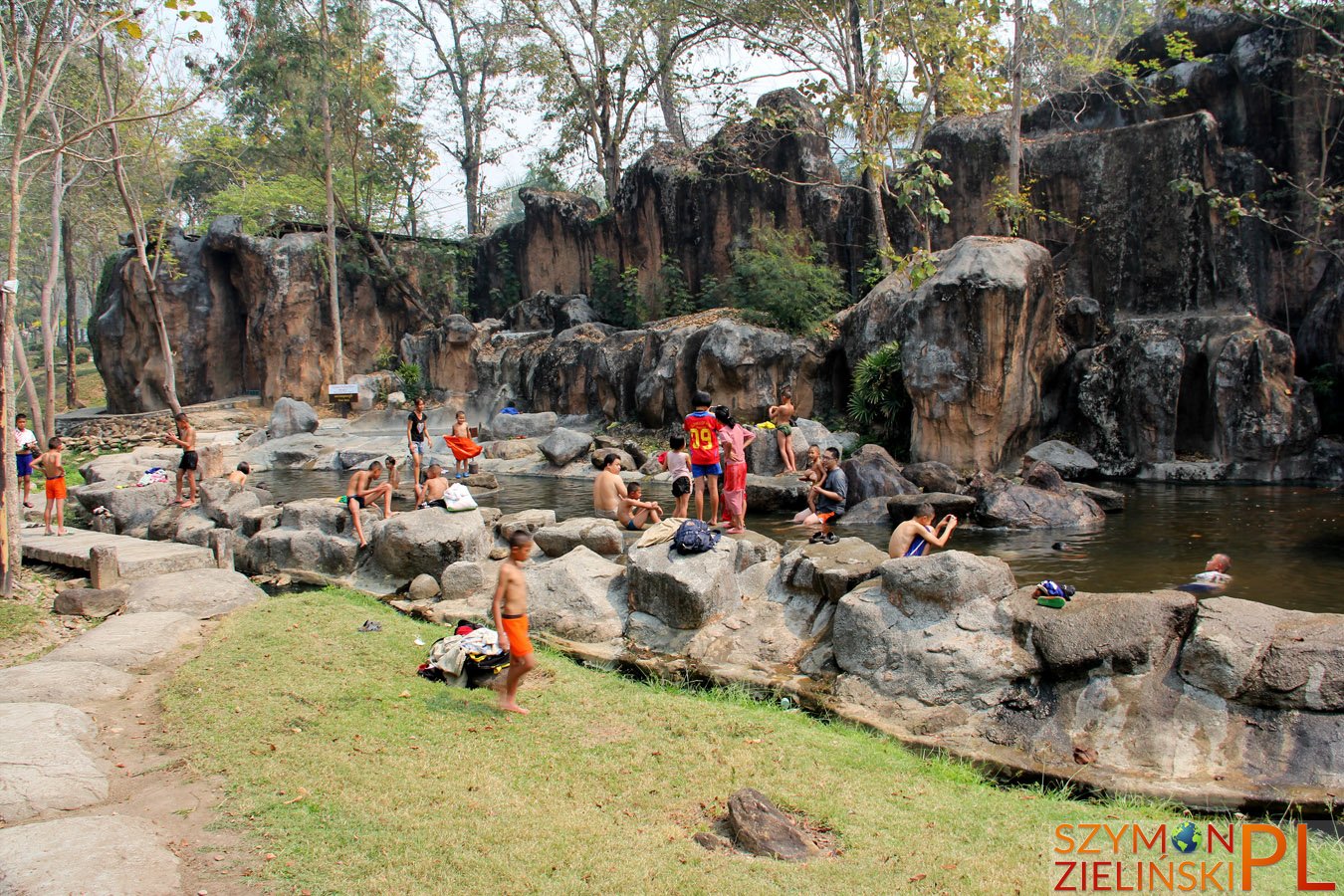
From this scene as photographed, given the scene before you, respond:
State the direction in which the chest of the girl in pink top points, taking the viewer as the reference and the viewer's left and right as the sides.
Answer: facing away from the viewer and to the left of the viewer

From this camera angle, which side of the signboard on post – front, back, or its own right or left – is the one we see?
front

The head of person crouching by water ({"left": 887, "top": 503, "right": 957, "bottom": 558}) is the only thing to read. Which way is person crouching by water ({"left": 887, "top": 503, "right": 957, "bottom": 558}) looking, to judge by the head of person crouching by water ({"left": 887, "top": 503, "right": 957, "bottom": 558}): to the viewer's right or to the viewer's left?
to the viewer's right

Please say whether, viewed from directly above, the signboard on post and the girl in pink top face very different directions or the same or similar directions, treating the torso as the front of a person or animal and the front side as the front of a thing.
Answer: very different directions
